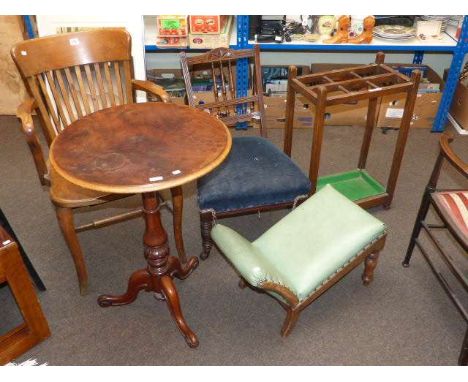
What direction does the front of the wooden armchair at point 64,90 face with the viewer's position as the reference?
facing the viewer and to the right of the viewer

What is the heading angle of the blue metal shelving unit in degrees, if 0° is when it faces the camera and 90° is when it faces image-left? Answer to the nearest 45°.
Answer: approximately 0°

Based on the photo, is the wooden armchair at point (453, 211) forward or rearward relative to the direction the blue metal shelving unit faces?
forward

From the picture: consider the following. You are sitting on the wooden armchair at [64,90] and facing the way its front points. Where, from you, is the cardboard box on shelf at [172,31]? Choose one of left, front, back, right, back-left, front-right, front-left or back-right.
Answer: left

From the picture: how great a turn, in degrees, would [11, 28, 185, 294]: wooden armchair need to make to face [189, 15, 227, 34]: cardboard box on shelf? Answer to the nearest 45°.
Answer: approximately 90° to its left

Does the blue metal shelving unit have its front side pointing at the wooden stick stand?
yes

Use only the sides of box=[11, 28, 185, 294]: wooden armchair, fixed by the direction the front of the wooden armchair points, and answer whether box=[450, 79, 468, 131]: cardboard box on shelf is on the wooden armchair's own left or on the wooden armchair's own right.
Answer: on the wooden armchair's own left

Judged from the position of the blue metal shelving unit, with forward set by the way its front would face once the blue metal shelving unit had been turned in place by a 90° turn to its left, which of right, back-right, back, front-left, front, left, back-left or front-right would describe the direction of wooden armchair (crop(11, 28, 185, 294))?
back-right
